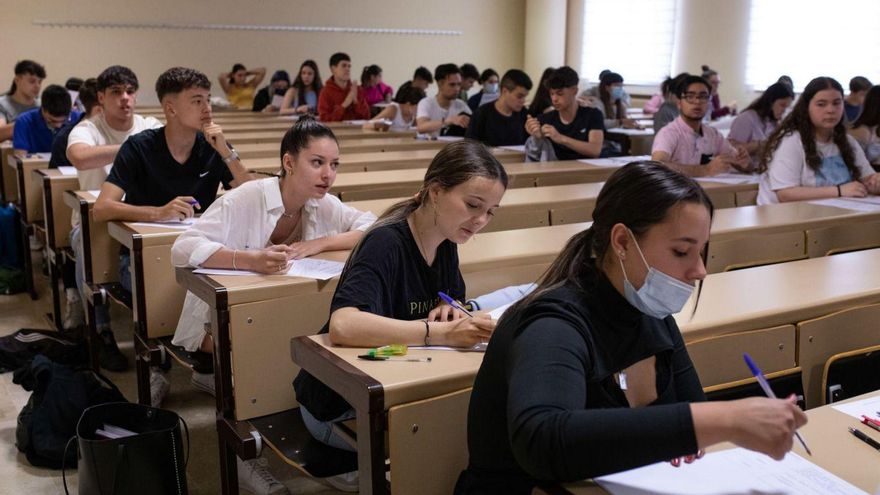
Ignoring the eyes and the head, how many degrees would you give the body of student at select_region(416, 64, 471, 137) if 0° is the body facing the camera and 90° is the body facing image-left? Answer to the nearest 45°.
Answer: approximately 315°

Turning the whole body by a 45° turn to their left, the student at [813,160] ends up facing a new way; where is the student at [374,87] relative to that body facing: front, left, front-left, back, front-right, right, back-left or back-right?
back-left

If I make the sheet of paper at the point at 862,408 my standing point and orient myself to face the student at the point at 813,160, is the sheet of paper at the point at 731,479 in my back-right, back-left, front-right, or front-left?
back-left

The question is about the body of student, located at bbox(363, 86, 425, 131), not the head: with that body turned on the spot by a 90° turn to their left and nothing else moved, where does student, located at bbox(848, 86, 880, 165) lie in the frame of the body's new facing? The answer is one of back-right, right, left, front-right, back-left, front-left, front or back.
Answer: right

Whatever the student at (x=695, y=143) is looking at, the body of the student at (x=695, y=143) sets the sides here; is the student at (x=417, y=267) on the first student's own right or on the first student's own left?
on the first student's own right

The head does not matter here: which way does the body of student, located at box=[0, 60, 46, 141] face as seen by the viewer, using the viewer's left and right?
facing the viewer and to the right of the viewer

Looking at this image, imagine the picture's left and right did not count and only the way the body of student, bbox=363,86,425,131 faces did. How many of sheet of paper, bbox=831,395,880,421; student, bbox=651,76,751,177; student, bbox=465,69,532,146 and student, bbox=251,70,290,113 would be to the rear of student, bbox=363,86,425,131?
1

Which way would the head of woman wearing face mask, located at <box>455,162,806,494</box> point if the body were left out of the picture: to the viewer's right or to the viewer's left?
to the viewer's right

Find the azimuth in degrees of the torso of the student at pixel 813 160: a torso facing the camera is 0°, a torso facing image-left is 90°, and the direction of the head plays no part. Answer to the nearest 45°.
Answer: approximately 315°
